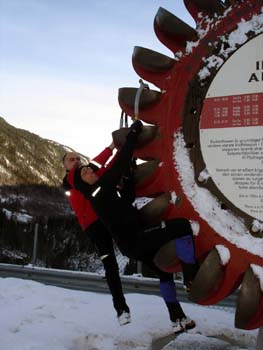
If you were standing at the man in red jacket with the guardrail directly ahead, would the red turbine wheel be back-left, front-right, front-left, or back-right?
back-right

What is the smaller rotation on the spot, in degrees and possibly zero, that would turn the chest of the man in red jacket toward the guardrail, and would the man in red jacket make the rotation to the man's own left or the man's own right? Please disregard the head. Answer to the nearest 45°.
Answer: approximately 90° to the man's own left

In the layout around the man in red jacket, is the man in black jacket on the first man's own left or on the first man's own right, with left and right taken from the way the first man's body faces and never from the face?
on the first man's own right

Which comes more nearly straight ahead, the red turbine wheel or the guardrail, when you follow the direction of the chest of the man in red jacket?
the red turbine wheel

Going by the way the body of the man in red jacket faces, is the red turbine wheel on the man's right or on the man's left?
on the man's left

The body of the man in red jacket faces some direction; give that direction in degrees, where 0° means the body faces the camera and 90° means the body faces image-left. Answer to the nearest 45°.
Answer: approximately 270°
